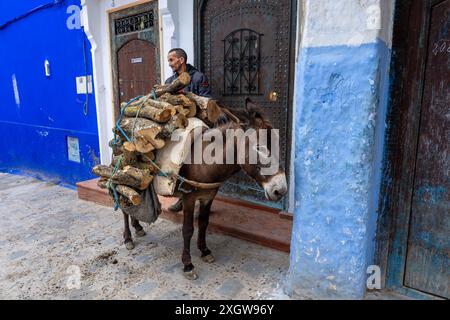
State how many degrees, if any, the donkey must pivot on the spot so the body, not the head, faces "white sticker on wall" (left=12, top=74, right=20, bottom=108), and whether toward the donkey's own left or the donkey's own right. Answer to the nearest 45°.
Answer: approximately 180°

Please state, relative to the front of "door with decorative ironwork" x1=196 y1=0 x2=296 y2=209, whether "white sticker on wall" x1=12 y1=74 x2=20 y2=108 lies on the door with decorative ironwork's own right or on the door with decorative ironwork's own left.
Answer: on the door with decorative ironwork's own right

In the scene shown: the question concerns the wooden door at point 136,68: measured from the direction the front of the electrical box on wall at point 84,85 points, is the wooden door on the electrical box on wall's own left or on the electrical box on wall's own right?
on the electrical box on wall's own left

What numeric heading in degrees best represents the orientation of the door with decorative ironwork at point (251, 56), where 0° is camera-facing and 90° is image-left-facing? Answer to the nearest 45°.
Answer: approximately 45°

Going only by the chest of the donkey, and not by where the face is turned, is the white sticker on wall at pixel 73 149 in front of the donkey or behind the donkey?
behind

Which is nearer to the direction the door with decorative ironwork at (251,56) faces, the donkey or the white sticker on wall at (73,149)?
the donkey

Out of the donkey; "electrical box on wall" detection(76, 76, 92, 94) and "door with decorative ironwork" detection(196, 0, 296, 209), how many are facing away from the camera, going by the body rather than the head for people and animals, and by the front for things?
0

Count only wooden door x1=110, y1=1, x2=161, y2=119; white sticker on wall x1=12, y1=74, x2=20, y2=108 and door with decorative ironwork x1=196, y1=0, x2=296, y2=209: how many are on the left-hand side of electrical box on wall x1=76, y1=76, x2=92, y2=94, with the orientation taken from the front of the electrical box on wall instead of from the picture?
2

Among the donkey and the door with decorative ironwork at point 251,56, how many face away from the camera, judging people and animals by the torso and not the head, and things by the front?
0

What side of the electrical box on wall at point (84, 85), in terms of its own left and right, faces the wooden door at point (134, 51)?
left

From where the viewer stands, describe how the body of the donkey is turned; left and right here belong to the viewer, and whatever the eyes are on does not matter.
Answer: facing the viewer and to the right of the viewer

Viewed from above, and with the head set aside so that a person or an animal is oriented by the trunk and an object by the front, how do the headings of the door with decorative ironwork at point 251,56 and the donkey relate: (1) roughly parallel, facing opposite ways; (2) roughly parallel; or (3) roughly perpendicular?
roughly perpendicular

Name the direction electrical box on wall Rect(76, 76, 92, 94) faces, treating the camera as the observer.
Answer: facing the viewer and to the left of the viewer

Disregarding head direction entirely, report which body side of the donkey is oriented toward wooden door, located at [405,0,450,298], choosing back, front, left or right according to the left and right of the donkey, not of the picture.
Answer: front

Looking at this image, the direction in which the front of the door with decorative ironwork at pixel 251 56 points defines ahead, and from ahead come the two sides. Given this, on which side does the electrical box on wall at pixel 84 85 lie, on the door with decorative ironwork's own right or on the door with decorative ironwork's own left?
on the door with decorative ironwork's own right

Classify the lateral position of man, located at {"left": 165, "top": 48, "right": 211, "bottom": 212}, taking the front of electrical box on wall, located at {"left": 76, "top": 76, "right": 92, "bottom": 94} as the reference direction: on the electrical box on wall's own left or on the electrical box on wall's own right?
on the electrical box on wall's own left

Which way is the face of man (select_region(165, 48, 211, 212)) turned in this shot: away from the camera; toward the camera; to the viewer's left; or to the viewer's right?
to the viewer's left
